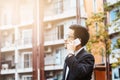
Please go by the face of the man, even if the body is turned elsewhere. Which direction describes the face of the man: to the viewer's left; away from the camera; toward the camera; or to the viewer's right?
to the viewer's left

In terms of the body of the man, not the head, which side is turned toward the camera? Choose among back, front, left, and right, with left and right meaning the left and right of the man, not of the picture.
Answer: left
